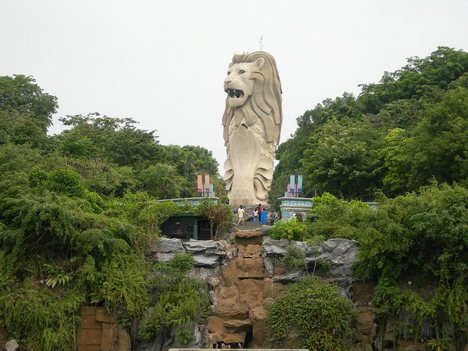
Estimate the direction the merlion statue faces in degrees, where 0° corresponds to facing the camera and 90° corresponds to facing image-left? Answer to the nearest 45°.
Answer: approximately 45°

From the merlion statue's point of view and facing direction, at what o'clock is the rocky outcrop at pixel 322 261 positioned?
The rocky outcrop is roughly at 10 o'clock from the merlion statue.

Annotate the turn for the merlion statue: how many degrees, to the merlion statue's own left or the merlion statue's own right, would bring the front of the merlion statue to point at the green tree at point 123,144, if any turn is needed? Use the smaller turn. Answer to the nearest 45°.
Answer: approximately 90° to the merlion statue's own right

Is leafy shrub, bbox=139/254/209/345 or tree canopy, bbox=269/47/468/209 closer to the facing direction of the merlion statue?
the leafy shrub

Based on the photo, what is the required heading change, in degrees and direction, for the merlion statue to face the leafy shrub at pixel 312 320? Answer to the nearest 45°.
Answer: approximately 45° to its left

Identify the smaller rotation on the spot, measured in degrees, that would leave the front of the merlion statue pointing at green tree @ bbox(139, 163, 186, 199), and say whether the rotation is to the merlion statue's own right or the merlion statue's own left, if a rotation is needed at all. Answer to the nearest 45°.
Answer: approximately 90° to the merlion statue's own right

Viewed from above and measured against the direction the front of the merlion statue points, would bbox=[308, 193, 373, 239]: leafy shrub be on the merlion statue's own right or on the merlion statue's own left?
on the merlion statue's own left

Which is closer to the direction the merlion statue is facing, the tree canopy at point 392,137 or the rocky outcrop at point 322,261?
the rocky outcrop
